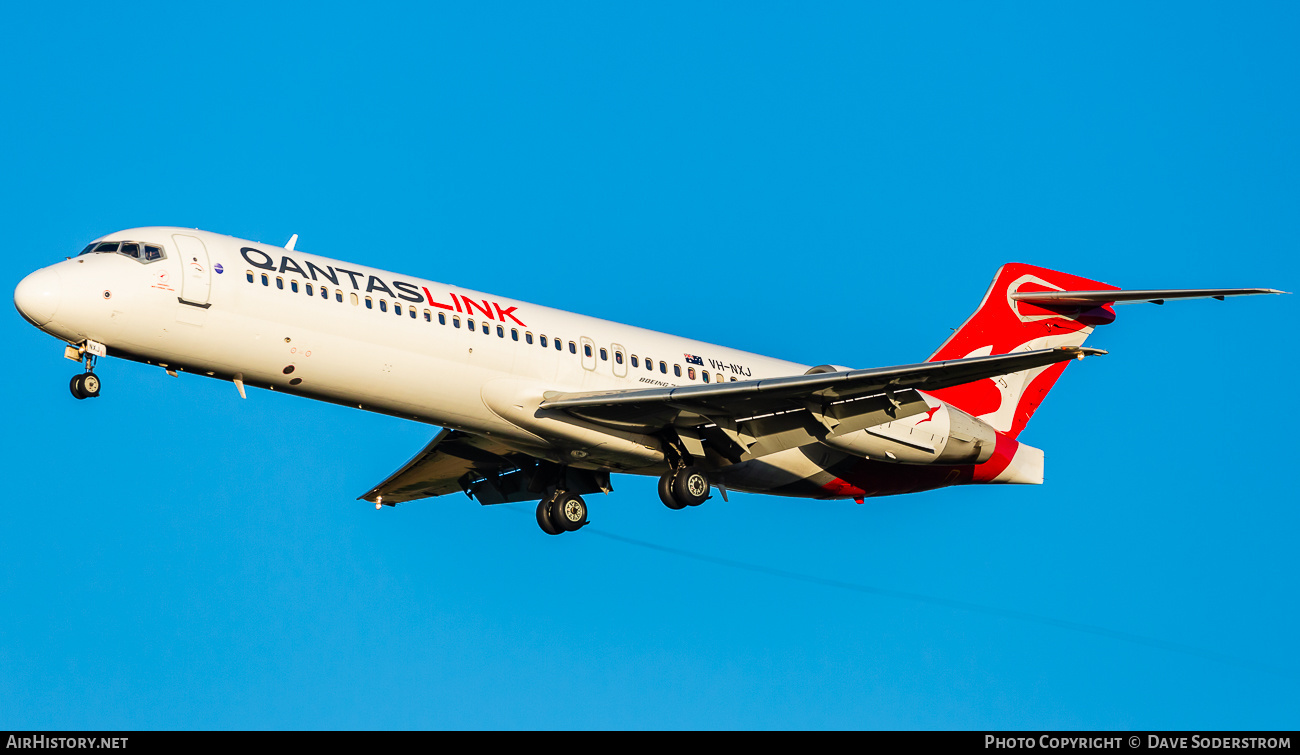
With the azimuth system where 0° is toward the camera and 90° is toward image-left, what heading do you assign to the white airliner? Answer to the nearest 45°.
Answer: approximately 45°
